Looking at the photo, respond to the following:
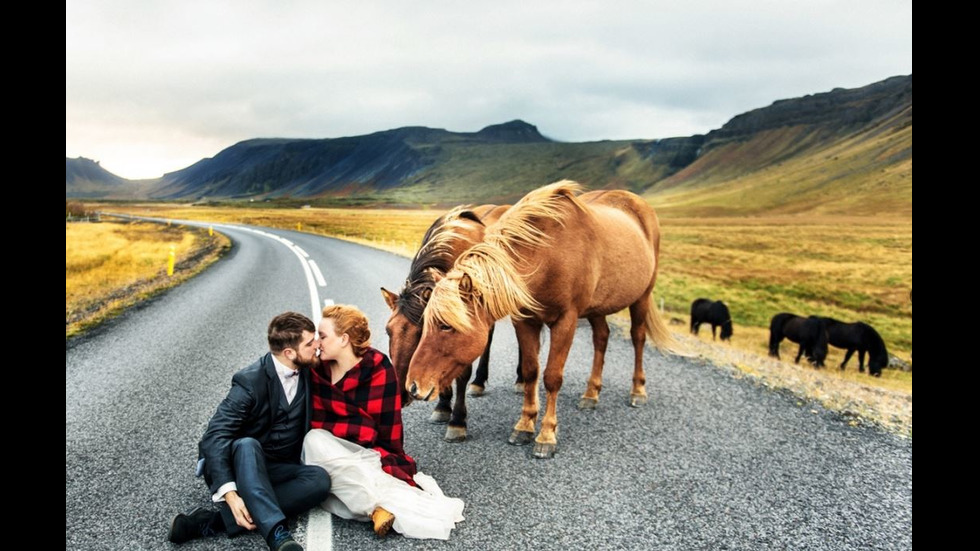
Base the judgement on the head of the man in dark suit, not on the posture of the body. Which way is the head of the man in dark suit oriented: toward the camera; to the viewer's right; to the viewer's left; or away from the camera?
to the viewer's right

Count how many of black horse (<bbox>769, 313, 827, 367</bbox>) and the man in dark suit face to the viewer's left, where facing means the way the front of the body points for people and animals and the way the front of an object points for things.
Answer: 0

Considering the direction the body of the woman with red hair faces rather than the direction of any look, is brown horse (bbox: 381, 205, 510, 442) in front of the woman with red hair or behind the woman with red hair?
behind

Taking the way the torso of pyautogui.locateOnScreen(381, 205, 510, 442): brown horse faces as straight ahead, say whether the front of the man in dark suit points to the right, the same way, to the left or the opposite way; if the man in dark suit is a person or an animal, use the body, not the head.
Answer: to the left

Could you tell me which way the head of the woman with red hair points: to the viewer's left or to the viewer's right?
to the viewer's left

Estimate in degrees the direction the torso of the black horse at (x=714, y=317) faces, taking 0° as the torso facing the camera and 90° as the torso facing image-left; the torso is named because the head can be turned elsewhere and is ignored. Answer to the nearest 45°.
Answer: approximately 315°

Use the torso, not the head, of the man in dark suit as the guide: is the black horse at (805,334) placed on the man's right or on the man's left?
on the man's left
